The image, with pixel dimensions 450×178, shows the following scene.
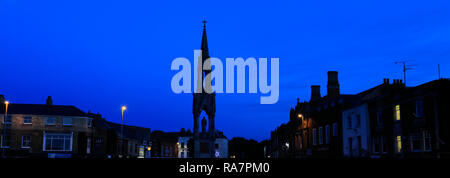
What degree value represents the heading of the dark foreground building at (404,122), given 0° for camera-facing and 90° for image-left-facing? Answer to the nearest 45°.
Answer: approximately 45°
